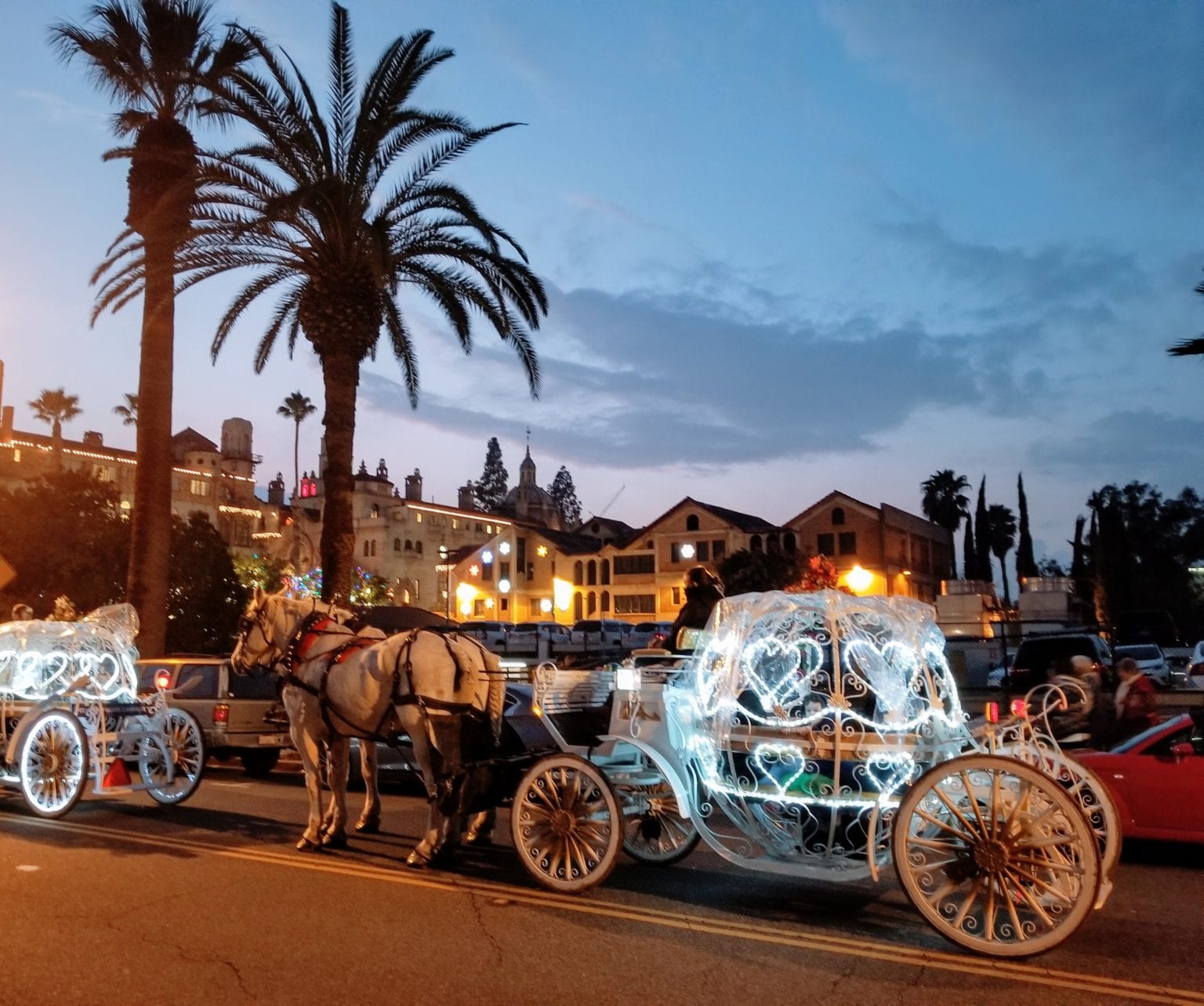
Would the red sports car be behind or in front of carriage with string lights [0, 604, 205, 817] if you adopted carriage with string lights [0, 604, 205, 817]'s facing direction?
behind

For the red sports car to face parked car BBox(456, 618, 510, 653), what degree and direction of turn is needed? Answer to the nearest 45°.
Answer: approximately 45° to its right

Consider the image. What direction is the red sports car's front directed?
to the viewer's left

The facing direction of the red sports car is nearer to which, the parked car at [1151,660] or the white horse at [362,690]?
the white horse

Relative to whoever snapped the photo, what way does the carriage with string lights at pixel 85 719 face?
facing away from the viewer and to the left of the viewer

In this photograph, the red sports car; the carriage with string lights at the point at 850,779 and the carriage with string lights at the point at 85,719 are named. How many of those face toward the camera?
0

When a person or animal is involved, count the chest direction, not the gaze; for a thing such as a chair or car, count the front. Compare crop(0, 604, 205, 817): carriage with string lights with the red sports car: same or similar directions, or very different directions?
same or similar directions

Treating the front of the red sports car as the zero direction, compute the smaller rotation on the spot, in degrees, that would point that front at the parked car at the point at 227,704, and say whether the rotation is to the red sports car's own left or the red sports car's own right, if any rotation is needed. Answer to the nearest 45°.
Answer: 0° — it already faces it

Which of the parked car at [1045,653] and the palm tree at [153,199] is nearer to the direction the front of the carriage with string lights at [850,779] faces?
the palm tree

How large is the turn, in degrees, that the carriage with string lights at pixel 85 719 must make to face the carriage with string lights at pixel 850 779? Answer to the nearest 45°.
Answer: approximately 180°

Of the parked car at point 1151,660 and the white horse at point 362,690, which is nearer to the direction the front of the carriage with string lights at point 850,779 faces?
the white horse

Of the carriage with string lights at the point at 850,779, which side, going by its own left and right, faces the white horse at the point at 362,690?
front

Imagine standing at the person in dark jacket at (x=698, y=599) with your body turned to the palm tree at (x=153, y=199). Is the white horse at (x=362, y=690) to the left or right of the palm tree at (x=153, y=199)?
left

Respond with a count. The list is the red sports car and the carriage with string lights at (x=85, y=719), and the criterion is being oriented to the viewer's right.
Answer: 0
